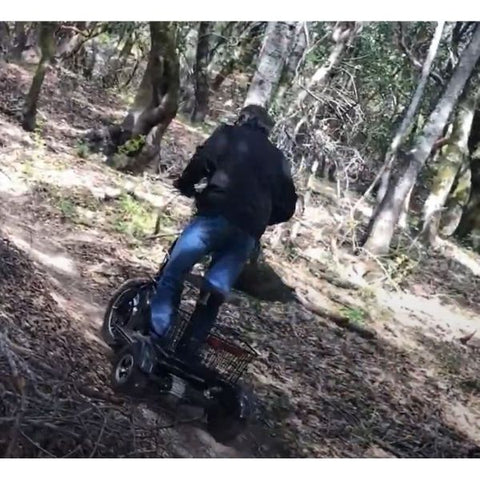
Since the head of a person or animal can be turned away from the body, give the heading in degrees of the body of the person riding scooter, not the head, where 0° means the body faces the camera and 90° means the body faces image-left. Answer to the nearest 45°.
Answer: approximately 180°

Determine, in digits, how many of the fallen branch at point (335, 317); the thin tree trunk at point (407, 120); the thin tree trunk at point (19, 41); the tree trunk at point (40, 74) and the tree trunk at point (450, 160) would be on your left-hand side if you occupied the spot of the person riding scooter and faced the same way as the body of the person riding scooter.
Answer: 2

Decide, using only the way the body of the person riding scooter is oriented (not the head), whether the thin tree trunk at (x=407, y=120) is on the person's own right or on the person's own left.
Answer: on the person's own right

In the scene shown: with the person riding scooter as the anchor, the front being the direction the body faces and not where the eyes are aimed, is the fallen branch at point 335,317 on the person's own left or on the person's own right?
on the person's own right

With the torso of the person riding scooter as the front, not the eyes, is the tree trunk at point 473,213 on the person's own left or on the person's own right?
on the person's own right

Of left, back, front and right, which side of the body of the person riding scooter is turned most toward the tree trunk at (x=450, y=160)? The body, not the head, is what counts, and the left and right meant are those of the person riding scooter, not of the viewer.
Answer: right

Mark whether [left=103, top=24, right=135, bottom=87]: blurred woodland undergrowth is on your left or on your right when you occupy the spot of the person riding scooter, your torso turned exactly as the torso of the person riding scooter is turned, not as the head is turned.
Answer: on your left

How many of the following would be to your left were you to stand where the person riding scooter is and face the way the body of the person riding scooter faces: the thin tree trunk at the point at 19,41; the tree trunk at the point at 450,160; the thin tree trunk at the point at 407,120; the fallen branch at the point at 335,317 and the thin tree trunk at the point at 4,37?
2

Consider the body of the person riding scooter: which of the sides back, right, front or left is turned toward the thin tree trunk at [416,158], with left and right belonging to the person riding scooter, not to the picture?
right

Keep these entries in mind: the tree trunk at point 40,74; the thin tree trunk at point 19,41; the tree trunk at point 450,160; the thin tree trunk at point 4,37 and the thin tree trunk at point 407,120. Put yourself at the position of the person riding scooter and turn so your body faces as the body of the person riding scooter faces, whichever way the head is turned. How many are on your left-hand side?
3
